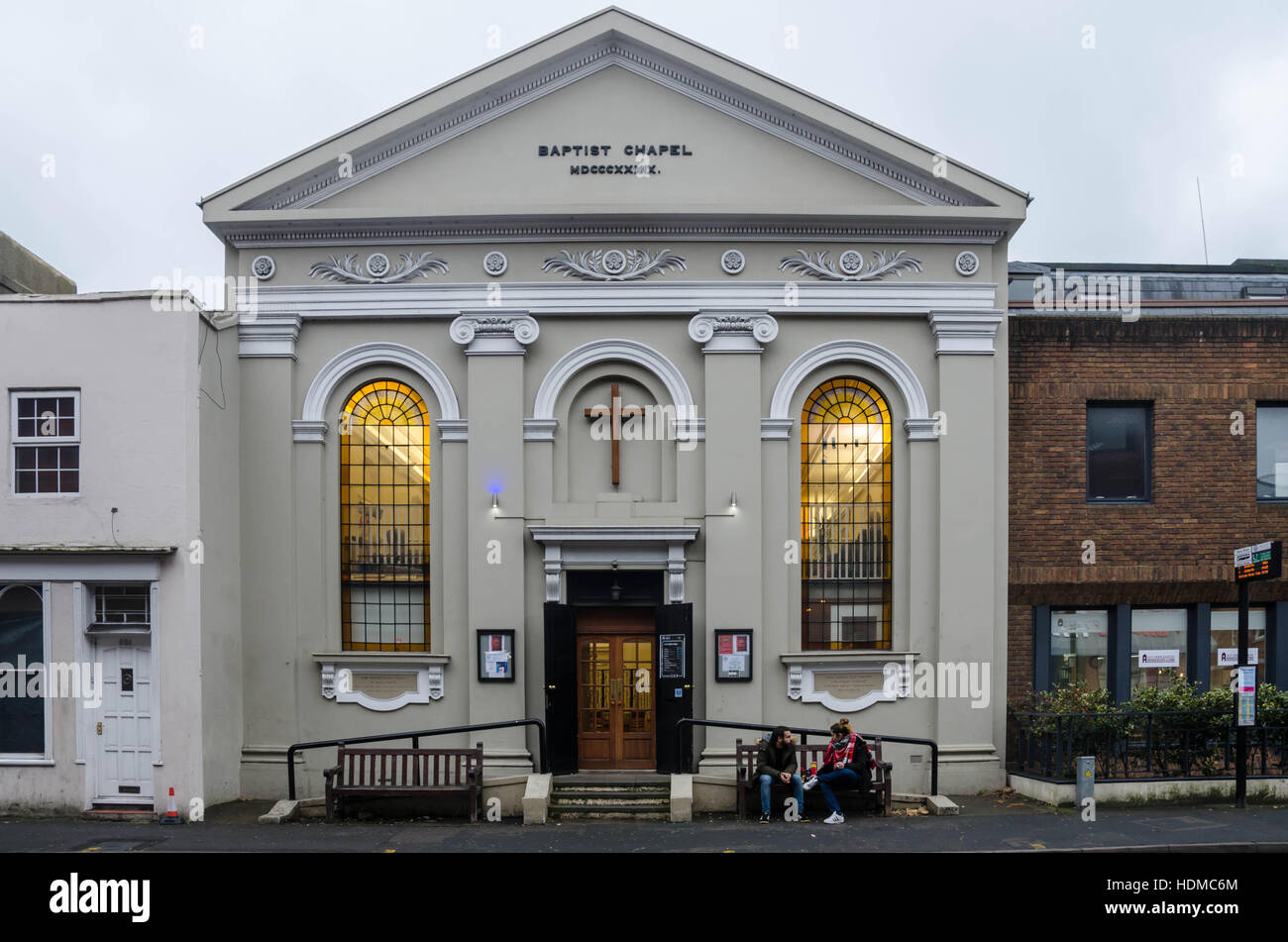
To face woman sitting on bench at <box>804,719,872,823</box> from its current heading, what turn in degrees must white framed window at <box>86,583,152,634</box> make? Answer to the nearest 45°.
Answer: approximately 45° to its left

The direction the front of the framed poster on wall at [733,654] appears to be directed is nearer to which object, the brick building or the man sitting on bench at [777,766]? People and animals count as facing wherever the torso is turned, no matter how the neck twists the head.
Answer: the man sitting on bench

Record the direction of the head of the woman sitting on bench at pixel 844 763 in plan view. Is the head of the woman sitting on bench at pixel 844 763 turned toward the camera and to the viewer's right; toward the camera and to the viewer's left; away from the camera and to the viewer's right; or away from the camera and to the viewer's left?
toward the camera and to the viewer's left

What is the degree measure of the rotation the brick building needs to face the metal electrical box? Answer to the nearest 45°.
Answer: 0° — it already faces it

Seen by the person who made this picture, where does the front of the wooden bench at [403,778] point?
facing the viewer

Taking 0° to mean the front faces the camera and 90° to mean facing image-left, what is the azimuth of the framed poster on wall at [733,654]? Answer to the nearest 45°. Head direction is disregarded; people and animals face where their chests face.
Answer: approximately 0°
